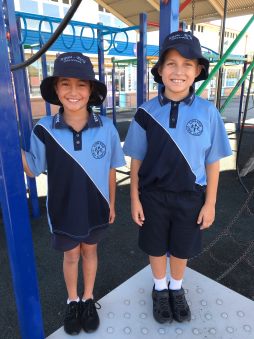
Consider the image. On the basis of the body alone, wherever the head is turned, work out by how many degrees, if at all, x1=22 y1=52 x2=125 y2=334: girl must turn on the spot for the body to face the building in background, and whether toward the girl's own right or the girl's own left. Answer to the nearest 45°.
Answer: approximately 180°

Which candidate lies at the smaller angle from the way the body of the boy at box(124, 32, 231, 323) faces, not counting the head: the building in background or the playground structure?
the playground structure

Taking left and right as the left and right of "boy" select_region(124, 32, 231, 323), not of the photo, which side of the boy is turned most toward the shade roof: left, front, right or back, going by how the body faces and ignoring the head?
back

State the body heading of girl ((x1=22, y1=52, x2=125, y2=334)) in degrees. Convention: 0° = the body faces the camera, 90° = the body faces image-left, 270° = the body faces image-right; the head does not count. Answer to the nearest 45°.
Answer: approximately 0°
